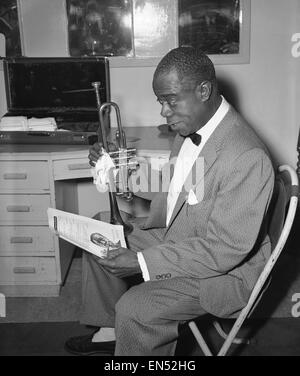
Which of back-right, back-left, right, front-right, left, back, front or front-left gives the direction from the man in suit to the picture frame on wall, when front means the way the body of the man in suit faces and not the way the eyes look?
back-right

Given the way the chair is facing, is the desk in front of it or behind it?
in front

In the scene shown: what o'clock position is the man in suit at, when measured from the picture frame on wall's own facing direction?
The man in suit is roughly at 12 o'clock from the picture frame on wall.

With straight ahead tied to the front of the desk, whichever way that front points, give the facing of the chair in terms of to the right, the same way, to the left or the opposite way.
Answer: to the right

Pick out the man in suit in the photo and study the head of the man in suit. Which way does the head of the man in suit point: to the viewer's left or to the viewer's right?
to the viewer's left

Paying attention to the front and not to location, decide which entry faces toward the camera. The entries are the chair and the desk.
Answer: the desk

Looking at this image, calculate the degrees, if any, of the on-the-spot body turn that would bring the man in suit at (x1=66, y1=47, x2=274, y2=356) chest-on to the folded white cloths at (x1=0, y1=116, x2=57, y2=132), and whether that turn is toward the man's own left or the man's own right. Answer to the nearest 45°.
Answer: approximately 90° to the man's own right

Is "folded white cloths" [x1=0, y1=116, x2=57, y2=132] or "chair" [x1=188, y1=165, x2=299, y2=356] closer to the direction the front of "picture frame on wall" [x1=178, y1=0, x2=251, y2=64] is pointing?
the chair

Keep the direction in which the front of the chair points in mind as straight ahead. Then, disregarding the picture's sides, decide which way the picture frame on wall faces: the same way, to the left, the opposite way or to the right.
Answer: to the left

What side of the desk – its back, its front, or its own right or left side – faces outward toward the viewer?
front

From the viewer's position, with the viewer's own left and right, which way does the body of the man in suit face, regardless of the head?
facing the viewer and to the left of the viewer

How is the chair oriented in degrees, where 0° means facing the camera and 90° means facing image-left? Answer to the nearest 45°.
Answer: approximately 90°

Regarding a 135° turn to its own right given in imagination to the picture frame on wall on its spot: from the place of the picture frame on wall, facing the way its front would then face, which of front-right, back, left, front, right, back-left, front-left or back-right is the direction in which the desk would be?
left

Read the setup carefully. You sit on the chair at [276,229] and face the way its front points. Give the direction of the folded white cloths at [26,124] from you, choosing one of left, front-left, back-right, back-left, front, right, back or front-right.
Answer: front-right

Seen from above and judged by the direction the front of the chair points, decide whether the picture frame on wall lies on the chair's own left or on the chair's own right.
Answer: on the chair's own right
